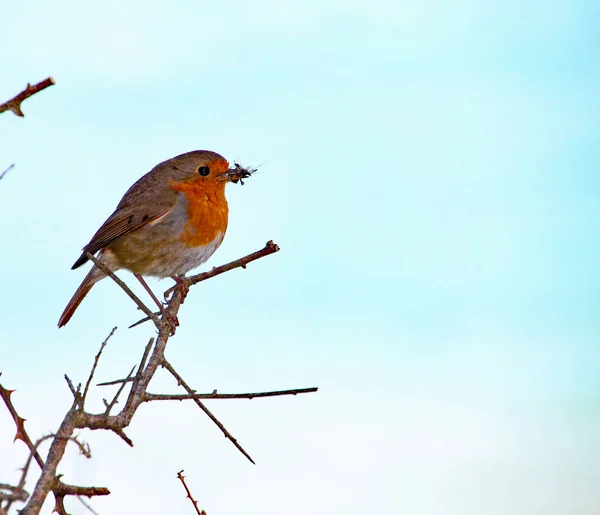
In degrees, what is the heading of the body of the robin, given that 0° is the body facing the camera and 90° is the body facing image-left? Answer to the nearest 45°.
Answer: approximately 270°
